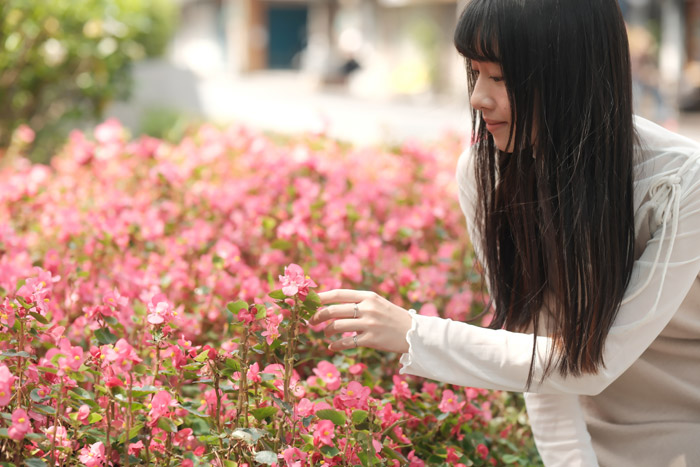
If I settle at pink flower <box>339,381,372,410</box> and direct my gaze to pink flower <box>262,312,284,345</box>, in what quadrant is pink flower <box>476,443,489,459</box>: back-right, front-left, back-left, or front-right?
back-right

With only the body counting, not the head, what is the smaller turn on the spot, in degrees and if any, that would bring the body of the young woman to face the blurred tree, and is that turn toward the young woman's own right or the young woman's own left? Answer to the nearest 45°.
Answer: approximately 90° to the young woman's own right

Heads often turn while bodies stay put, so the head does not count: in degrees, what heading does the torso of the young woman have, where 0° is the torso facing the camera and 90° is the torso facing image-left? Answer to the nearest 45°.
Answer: approximately 45°

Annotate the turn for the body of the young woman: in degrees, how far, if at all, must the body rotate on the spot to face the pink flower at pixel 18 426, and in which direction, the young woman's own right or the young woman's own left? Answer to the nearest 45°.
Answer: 0° — they already face it

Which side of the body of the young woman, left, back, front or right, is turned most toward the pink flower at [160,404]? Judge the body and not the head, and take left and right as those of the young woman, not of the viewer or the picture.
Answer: front

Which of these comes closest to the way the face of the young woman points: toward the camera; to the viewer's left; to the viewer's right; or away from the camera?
to the viewer's left
